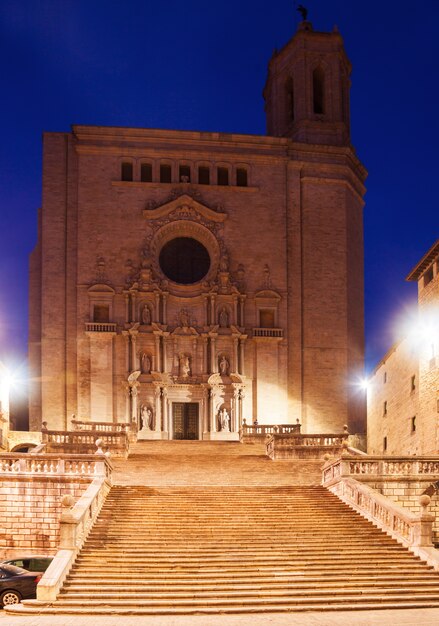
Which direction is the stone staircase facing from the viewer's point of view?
toward the camera

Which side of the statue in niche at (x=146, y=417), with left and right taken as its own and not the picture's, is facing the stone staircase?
front

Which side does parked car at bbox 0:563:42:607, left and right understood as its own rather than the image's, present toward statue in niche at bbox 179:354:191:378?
right

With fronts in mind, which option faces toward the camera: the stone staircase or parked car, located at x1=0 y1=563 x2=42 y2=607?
the stone staircase

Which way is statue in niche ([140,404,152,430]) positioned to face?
toward the camera

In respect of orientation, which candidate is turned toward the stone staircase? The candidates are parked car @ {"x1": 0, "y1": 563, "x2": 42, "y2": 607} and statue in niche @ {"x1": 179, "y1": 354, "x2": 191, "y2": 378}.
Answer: the statue in niche

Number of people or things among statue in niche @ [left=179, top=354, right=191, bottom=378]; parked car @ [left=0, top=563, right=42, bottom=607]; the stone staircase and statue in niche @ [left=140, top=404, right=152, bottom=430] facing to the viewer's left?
1

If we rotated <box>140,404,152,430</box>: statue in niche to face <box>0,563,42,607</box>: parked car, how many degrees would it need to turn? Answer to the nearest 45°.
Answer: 0° — it already faces it

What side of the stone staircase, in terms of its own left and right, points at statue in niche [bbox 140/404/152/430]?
back

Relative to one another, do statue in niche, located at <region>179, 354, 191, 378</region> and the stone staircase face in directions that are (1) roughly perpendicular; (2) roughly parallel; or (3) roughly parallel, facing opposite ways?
roughly parallel

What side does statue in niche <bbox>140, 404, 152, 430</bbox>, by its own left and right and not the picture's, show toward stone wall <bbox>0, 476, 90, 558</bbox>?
front

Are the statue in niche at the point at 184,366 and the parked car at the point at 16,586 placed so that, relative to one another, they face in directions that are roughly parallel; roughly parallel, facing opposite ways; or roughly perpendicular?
roughly perpendicular

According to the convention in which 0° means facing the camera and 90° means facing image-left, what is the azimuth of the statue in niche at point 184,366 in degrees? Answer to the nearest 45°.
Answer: approximately 0°

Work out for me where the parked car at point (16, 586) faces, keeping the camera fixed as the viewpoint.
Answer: facing to the left of the viewer

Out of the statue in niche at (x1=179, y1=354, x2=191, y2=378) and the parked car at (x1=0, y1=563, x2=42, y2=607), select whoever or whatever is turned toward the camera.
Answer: the statue in niche
